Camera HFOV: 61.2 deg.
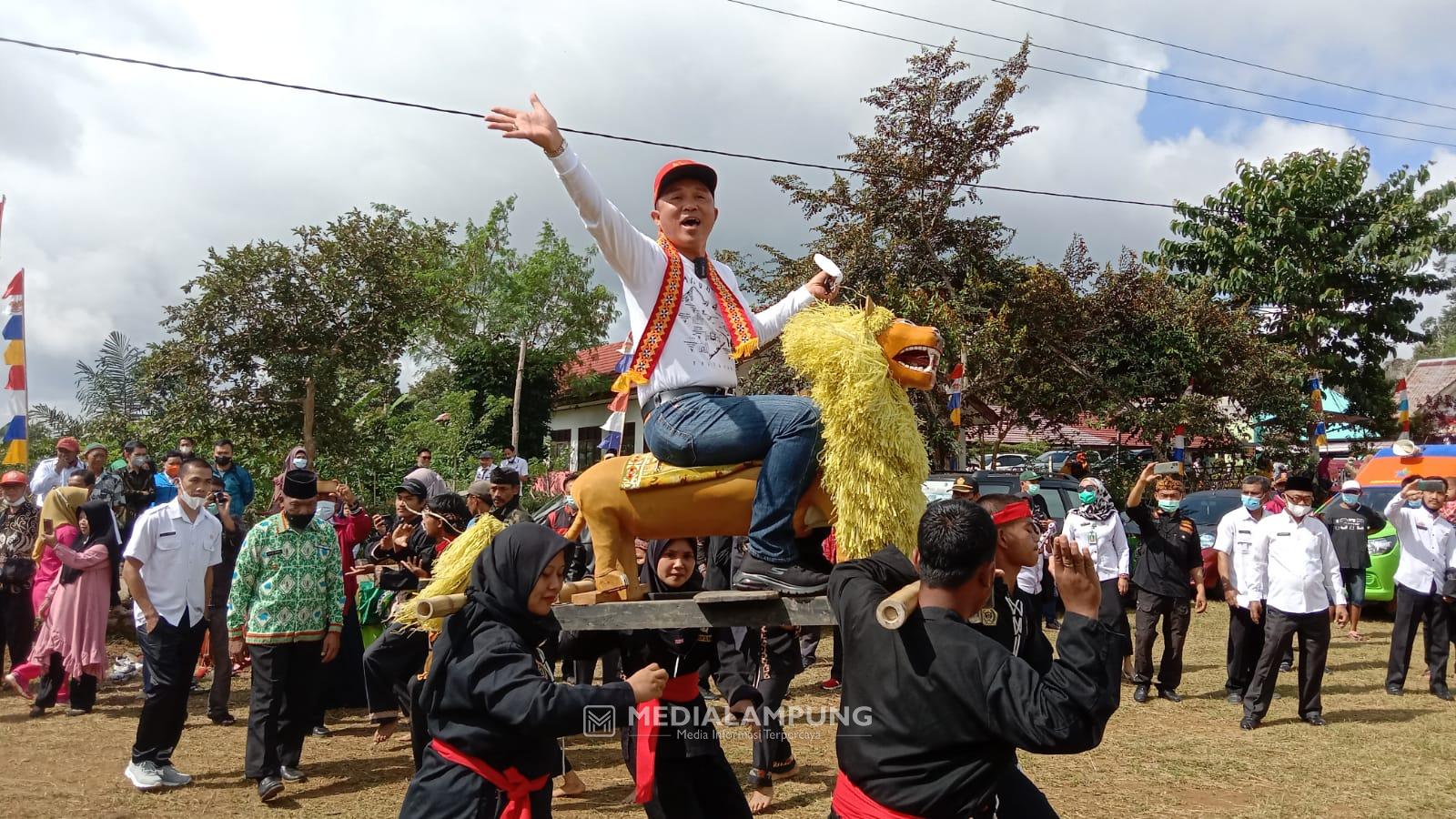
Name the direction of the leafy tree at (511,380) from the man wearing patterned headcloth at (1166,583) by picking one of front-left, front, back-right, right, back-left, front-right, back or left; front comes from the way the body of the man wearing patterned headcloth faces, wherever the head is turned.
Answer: back-right

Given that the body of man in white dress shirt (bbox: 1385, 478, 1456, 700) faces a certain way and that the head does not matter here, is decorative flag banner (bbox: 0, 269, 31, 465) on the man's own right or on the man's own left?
on the man's own right

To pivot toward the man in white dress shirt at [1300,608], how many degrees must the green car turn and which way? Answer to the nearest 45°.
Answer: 0° — it already faces them

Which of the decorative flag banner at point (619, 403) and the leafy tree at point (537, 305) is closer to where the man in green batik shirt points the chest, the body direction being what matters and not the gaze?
the decorative flag banner

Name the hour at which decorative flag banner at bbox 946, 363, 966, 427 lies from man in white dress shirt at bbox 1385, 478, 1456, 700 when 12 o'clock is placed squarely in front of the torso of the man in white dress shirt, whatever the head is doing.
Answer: The decorative flag banner is roughly at 4 o'clock from the man in white dress shirt.

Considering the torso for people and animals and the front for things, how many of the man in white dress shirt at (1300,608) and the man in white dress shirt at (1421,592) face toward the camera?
2

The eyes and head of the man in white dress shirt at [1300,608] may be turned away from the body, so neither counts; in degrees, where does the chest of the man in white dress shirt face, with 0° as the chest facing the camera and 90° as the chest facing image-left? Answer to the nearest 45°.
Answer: approximately 0°

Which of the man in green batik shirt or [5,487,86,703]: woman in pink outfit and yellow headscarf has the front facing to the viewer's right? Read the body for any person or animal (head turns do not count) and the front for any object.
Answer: the woman in pink outfit and yellow headscarf

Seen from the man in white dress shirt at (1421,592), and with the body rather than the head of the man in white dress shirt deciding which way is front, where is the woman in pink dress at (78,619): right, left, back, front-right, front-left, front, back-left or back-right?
front-right

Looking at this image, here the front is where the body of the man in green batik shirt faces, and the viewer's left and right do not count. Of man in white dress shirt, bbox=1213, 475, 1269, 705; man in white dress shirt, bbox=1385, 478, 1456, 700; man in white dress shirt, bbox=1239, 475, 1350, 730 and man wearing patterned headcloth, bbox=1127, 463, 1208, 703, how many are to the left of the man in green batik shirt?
4

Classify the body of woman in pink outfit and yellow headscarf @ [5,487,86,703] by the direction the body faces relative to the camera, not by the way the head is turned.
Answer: to the viewer's right

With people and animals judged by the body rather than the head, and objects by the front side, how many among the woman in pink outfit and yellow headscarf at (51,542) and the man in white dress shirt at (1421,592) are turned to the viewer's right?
1

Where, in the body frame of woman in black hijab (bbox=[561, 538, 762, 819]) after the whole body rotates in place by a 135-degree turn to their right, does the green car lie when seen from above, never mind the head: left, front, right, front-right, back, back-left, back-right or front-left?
right
